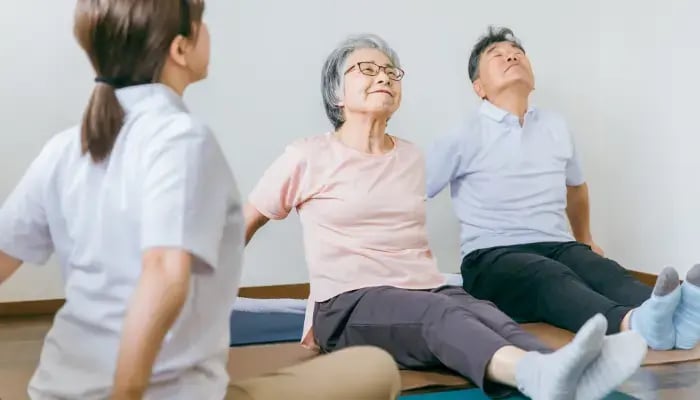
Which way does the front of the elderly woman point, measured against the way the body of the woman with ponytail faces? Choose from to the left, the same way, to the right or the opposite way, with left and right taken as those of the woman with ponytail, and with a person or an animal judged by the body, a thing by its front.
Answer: to the right

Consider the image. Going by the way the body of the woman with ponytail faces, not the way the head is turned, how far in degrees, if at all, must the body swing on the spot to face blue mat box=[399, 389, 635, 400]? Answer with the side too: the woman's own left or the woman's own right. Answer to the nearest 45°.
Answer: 0° — they already face it

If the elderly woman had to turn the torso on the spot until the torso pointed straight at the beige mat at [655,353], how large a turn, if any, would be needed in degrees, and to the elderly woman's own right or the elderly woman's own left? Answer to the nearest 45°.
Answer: approximately 45° to the elderly woman's own left

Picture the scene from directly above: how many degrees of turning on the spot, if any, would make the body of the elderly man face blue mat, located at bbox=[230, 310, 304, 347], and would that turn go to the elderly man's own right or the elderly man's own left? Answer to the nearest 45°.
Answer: approximately 90° to the elderly man's own right

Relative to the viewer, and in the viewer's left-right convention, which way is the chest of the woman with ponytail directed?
facing away from the viewer and to the right of the viewer

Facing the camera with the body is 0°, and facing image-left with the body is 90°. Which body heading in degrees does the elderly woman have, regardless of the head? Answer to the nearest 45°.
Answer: approximately 315°

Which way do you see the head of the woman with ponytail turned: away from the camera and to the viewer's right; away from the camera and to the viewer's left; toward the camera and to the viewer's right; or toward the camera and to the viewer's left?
away from the camera and to the viewer's right

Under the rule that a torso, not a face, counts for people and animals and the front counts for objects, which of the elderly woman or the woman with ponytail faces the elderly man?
the woman with ponytail

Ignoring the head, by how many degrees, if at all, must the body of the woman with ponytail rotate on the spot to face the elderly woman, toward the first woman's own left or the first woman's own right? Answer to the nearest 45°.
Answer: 0° — they already face them
